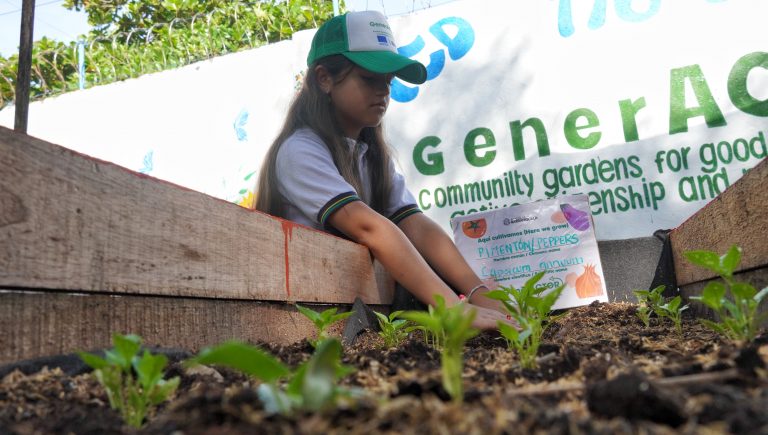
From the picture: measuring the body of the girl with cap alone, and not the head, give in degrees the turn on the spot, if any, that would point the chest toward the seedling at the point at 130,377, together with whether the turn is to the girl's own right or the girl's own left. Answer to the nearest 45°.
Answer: approximately 45° to the girl's own right

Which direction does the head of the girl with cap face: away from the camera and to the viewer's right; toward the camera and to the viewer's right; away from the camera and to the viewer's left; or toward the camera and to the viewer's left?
toward the camera and to the viewer's right

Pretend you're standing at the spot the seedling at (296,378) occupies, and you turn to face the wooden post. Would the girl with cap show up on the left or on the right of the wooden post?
right

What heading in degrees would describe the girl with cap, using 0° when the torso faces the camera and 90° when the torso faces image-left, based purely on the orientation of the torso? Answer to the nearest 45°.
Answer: approximately 315°

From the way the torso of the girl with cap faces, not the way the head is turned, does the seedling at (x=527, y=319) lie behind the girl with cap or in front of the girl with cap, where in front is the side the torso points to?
in front

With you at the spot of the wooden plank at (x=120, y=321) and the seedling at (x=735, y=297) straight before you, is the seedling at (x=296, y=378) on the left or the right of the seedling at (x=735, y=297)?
right

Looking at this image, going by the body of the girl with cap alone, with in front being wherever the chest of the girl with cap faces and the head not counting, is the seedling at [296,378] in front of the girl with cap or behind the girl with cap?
in front

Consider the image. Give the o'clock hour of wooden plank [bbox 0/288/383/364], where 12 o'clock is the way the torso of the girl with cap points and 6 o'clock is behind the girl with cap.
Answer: The wooden plank is roughly at 2 o'clock from the girl with cap.

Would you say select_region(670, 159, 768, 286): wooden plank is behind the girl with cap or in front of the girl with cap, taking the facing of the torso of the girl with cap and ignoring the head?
in front
